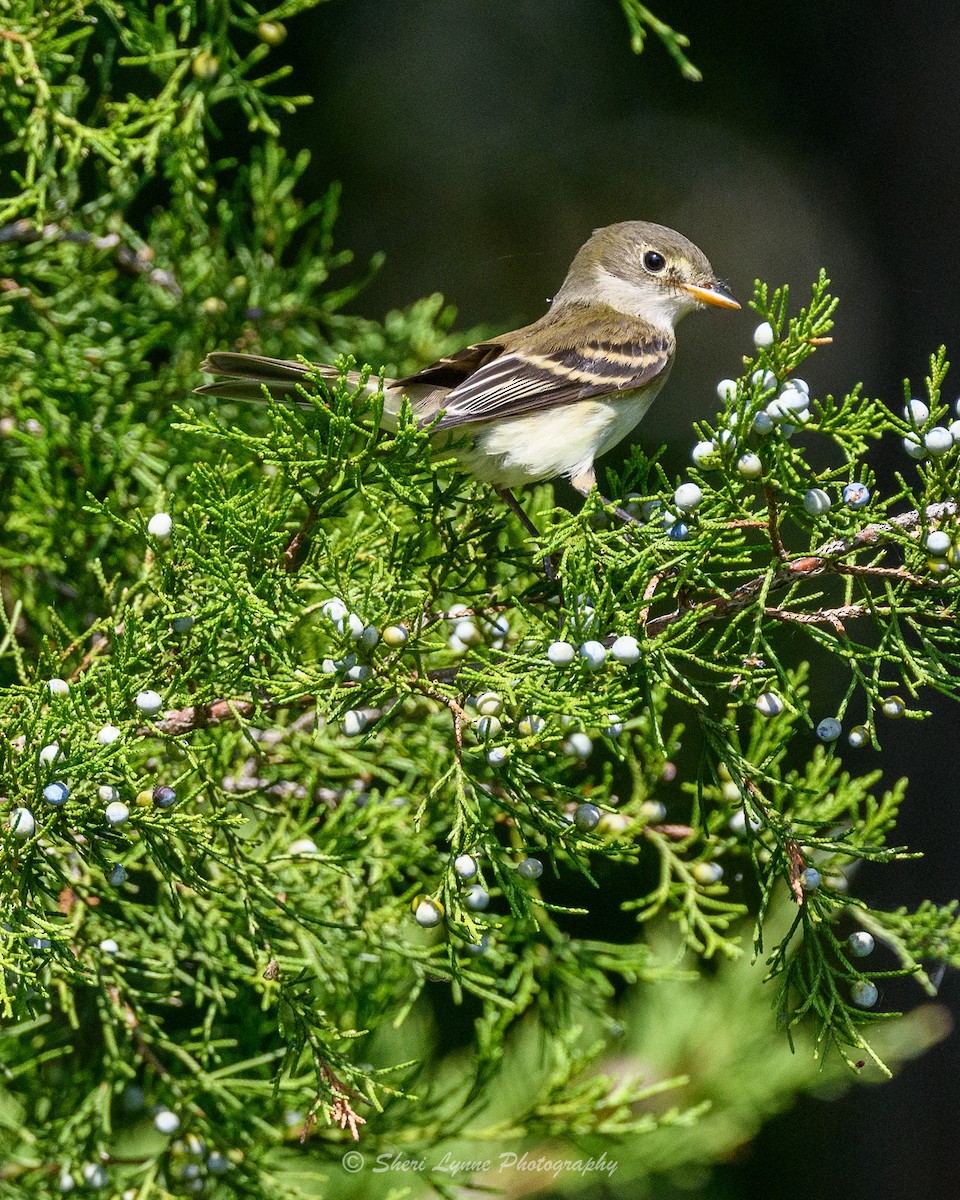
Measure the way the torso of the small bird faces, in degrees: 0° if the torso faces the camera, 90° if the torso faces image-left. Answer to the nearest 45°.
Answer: approximately 270°

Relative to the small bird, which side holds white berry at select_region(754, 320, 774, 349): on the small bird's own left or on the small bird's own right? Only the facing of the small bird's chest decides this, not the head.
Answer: on the small bird's own right
